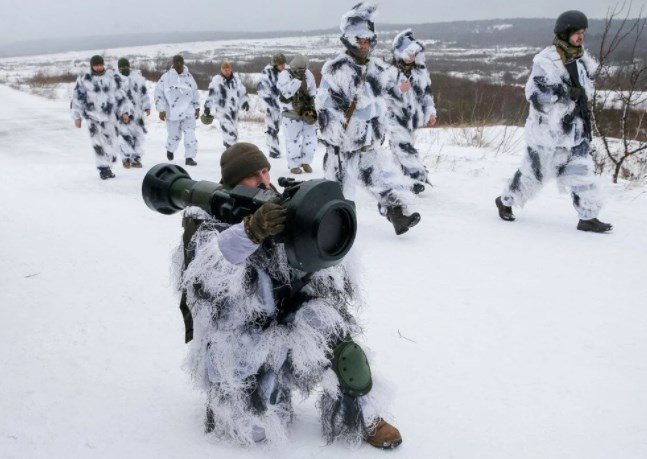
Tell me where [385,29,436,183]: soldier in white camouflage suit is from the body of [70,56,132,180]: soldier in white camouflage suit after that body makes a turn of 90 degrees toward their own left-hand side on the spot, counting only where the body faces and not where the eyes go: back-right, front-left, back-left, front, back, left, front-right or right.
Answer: front-right

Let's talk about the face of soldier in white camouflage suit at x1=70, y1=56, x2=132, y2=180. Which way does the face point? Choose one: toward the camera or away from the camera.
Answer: toward the camera

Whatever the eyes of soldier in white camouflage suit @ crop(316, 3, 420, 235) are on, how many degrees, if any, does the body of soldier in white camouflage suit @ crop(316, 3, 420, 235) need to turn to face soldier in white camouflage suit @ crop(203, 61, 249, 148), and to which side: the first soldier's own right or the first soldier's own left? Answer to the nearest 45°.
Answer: approximately 180°

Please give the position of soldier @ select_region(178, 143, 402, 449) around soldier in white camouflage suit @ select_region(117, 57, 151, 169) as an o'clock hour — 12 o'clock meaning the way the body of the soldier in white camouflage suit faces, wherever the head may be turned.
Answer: The soldier is roughly at 12 o'clock from the soldier in white camouflage suit.

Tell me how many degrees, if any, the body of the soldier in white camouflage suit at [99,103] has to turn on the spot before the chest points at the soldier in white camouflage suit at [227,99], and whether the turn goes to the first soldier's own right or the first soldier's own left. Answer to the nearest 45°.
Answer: approximately 135° to the first soldier's own left

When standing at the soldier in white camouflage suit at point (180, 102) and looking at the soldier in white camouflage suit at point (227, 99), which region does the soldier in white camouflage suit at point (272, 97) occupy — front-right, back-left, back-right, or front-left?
front-right

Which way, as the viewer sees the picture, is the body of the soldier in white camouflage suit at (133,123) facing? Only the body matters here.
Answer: toward the camera

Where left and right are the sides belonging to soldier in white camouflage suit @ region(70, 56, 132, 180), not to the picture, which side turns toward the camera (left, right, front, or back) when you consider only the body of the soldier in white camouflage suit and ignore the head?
front

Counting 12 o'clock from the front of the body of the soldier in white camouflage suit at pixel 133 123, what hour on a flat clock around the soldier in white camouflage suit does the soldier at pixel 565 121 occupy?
The soldier is roughly at 11 o'clock from the soldier in white camouflage suit.

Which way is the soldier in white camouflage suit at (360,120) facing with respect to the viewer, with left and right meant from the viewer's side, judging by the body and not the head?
facing the viewer and to the right of the viewer

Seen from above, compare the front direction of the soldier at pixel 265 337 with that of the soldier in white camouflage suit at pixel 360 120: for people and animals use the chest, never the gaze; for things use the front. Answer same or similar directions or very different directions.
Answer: same or similar directions

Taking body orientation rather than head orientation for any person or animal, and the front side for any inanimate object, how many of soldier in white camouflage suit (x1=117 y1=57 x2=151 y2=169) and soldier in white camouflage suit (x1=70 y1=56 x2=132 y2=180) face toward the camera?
2

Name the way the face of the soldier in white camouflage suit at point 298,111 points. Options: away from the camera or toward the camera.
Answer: toward the camera

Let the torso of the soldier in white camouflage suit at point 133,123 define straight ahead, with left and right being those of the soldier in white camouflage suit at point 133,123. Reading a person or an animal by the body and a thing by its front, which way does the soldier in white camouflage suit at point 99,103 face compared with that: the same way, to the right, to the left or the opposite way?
the same way
